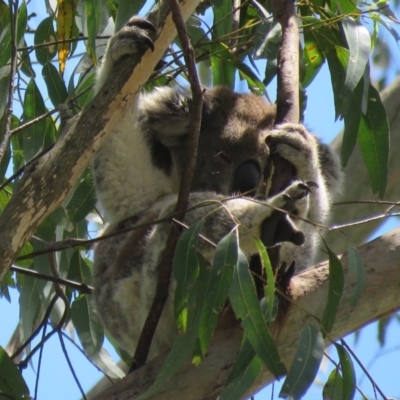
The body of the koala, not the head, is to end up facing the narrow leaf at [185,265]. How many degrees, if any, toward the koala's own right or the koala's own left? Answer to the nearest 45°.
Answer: approximately 45° to the koala's own right

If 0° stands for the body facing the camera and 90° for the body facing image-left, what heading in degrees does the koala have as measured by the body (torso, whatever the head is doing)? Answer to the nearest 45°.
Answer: approximately 315°

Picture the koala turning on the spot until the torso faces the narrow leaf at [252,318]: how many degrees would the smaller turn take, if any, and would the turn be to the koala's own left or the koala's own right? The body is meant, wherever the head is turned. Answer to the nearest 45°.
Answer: approximately 45° to the koala's own right

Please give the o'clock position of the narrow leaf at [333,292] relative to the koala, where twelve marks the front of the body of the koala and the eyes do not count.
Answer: The narrow leaf is roughly at 1 o'clock from the koala.
